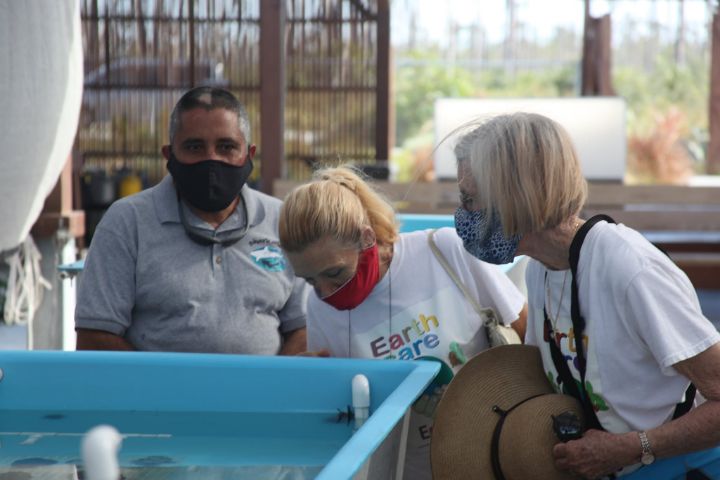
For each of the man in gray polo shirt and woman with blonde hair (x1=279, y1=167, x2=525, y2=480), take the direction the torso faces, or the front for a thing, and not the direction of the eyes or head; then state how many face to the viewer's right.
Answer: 0

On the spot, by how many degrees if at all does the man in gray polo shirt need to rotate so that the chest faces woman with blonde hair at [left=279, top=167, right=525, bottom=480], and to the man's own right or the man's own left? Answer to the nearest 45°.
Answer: approximately 45° to the man's own left

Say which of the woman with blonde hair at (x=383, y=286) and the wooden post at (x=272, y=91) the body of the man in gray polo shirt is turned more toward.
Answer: the woman with blonde hair

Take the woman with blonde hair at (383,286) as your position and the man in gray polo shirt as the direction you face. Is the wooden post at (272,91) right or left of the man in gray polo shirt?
right

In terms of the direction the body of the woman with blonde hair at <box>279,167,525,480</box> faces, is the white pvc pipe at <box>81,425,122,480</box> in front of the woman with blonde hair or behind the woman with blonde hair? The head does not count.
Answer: in front

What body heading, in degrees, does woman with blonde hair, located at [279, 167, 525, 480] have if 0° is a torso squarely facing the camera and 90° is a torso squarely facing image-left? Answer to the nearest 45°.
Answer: approximately 45°

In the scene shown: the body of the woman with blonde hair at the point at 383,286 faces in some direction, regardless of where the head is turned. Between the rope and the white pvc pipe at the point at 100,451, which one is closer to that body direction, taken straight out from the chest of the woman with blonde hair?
the white pvc pipe

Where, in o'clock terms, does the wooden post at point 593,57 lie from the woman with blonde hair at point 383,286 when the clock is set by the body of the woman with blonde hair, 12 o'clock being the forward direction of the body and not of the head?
The wooden post is roughly at 5 o'clock from the woman with blonde hair.

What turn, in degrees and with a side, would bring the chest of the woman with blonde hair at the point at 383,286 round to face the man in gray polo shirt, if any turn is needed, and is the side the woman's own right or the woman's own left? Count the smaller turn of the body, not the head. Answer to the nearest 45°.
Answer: approximately 90° to the woman's own right
